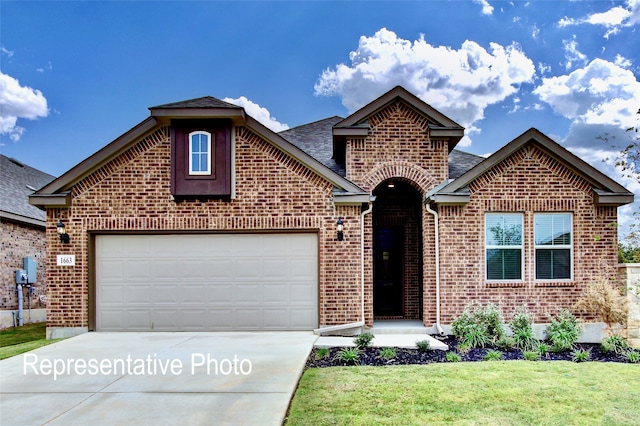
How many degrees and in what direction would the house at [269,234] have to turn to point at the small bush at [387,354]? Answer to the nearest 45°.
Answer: approximately 45° to its left

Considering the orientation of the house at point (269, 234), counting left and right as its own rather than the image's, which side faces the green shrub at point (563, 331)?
left

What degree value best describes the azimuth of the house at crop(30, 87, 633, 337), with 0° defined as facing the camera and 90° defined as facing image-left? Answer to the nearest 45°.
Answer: approximately 0°

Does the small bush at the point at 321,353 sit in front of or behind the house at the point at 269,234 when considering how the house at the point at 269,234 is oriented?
in front

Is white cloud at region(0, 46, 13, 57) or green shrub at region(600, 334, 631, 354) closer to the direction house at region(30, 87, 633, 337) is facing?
the green shrub

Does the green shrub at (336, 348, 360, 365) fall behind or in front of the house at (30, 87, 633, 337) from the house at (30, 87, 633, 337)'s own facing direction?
in front

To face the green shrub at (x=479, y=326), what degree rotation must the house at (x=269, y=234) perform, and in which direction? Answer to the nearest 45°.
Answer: approximately 90° to its left
